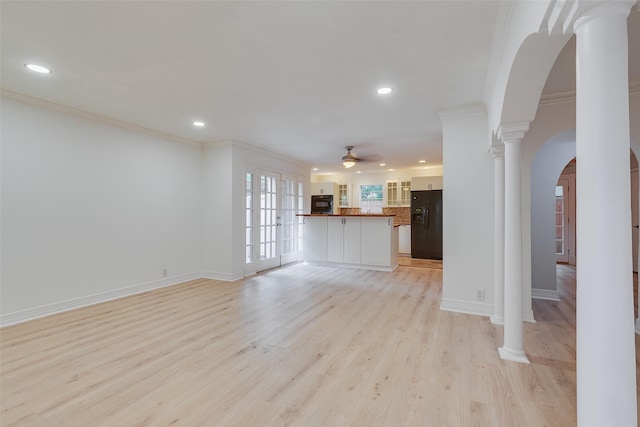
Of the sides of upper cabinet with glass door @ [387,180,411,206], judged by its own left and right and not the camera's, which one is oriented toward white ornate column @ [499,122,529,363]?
front

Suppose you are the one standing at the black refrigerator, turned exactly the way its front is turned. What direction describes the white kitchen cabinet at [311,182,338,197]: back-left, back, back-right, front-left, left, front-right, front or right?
right

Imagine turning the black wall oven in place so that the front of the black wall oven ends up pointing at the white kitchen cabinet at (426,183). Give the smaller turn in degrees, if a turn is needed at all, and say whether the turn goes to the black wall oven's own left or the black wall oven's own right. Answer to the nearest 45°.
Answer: approximately 90° to the black wall oven's own left

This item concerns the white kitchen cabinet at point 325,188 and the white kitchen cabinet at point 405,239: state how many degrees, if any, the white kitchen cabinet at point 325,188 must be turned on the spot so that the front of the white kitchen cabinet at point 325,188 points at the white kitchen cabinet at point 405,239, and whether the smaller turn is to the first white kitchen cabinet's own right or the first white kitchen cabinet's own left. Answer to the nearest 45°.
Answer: approximately 90° to the first white kitchen cabinet's own left

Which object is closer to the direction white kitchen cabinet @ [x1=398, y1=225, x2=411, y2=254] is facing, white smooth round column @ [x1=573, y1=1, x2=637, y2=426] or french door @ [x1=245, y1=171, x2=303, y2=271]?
the white smooth round column

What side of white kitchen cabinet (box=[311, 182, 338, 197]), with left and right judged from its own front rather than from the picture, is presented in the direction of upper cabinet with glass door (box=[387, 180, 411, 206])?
left

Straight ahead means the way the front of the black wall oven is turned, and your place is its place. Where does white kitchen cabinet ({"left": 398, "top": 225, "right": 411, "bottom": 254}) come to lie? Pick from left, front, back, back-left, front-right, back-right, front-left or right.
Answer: left

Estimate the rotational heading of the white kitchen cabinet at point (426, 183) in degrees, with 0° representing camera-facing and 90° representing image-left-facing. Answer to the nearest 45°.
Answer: approximately 0°
